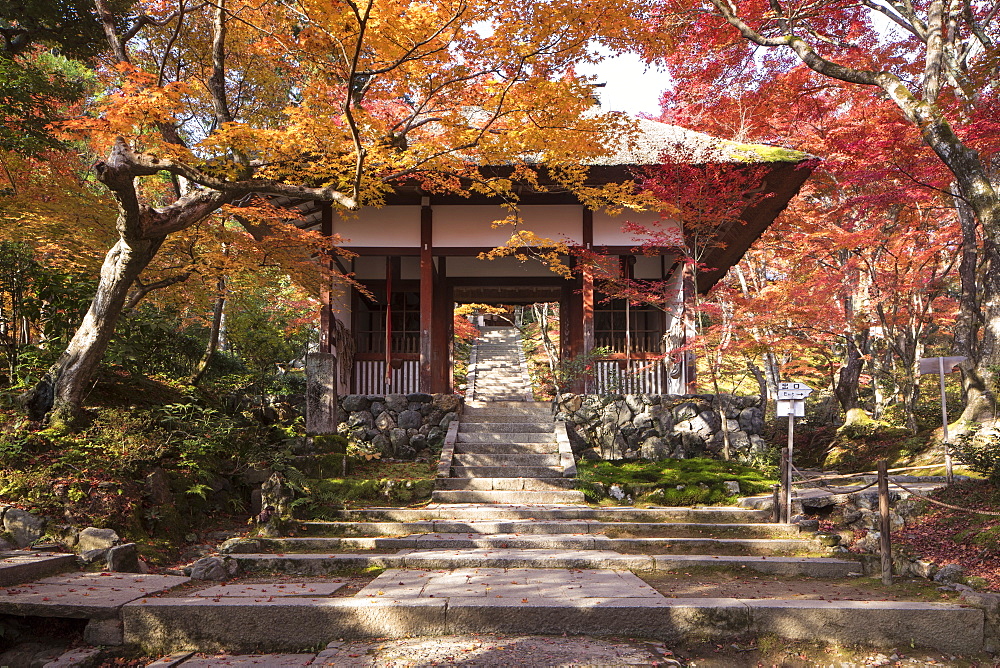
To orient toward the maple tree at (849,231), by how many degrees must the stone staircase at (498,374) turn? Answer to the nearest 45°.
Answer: approximately 45° to its left

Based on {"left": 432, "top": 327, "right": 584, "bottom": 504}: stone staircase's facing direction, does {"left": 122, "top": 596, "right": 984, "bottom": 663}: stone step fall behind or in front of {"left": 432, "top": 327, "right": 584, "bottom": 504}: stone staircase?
in front

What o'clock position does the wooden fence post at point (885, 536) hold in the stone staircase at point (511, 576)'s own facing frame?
The wooden fence post is roughly at 9 o'clock from the stone staircase.

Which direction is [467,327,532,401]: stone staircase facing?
toward the camera

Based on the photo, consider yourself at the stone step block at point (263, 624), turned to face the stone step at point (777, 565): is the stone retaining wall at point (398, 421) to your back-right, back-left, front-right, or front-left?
front-left

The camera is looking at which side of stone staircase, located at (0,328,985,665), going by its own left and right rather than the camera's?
front

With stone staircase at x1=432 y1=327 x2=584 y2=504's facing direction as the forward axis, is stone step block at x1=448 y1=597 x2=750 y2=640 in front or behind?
in front

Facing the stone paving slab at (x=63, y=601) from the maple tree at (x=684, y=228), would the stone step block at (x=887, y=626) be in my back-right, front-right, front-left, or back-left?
front-left

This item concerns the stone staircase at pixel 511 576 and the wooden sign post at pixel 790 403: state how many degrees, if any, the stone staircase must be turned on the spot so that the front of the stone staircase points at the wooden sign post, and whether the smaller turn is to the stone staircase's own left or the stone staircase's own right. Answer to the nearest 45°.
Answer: approximately 135° to the stone staircase's own left

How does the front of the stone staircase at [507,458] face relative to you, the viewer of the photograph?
facing the viewer

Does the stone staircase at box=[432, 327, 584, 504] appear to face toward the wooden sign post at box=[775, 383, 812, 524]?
no

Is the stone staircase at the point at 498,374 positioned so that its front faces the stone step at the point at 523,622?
yes
